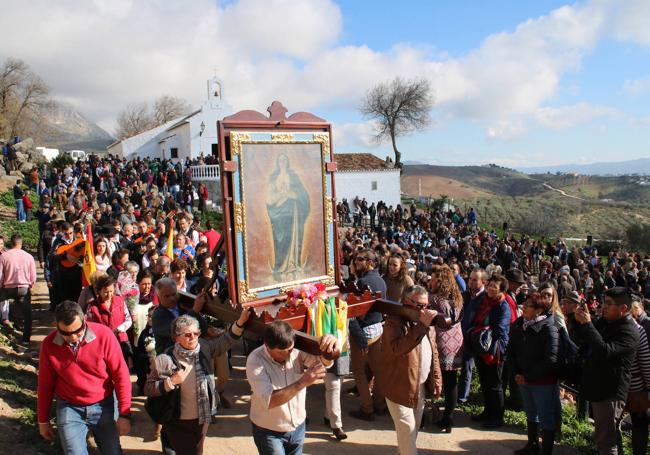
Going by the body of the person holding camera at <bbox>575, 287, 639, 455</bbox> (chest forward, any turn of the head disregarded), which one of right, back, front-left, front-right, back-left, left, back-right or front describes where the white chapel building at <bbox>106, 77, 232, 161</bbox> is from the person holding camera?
front-right

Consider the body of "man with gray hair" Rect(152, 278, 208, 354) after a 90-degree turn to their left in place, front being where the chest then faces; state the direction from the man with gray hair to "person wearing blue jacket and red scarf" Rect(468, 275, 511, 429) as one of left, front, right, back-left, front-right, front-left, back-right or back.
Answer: front-right

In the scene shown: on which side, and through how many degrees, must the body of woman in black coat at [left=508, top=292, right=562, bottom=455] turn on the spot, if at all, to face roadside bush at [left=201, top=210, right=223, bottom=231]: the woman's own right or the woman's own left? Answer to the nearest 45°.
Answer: approximately 90° to the woman's own right

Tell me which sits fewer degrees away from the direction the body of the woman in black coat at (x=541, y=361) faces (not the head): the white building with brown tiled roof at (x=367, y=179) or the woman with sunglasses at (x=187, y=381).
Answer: the woman with sunglasses

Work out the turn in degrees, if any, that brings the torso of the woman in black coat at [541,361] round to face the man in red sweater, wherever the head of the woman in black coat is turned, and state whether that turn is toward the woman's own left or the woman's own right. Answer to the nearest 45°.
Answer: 0° — they already face them

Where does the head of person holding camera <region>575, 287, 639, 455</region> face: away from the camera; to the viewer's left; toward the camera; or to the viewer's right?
to the viewer's left

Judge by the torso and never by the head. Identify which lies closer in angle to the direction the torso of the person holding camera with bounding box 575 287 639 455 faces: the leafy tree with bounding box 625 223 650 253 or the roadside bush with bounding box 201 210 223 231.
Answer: the roadside bush

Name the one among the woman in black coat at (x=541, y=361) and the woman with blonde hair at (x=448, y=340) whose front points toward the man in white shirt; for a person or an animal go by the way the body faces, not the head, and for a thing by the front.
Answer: the woman in black coat

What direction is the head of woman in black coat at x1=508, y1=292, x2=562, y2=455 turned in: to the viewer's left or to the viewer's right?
to the viewer's left
